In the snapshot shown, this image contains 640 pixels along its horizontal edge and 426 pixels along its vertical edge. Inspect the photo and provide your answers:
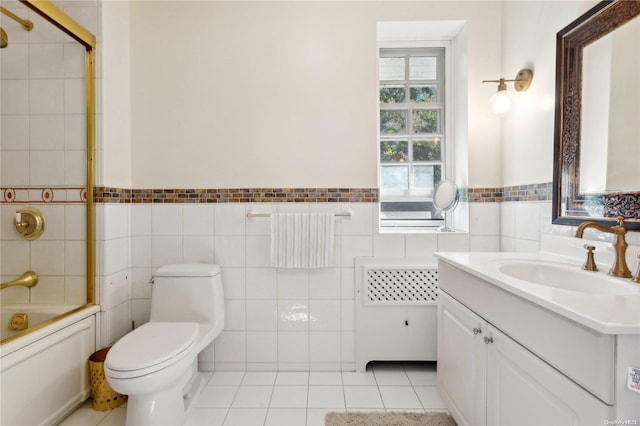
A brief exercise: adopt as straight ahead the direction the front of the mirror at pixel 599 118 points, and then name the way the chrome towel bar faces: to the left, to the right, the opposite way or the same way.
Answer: to the left

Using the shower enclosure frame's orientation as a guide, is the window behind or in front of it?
in front

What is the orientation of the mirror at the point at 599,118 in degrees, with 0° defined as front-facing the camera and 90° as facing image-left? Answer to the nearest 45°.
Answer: approximately 45°

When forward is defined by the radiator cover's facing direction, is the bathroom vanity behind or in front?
in front

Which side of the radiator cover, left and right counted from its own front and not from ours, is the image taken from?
front

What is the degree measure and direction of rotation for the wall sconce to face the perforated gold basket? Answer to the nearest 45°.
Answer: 0° — it already faces it

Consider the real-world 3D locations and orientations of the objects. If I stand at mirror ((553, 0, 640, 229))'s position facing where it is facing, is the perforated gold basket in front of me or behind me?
in front

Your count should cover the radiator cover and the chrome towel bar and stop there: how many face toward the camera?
2

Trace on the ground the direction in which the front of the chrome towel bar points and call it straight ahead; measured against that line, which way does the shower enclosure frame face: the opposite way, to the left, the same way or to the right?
to the left

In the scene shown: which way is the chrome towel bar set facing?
toward the camera

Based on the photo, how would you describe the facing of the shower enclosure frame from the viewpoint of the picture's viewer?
facing the viewer and to the right of the viewer

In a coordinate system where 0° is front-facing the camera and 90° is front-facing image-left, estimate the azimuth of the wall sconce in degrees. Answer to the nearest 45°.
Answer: approximately 45°
